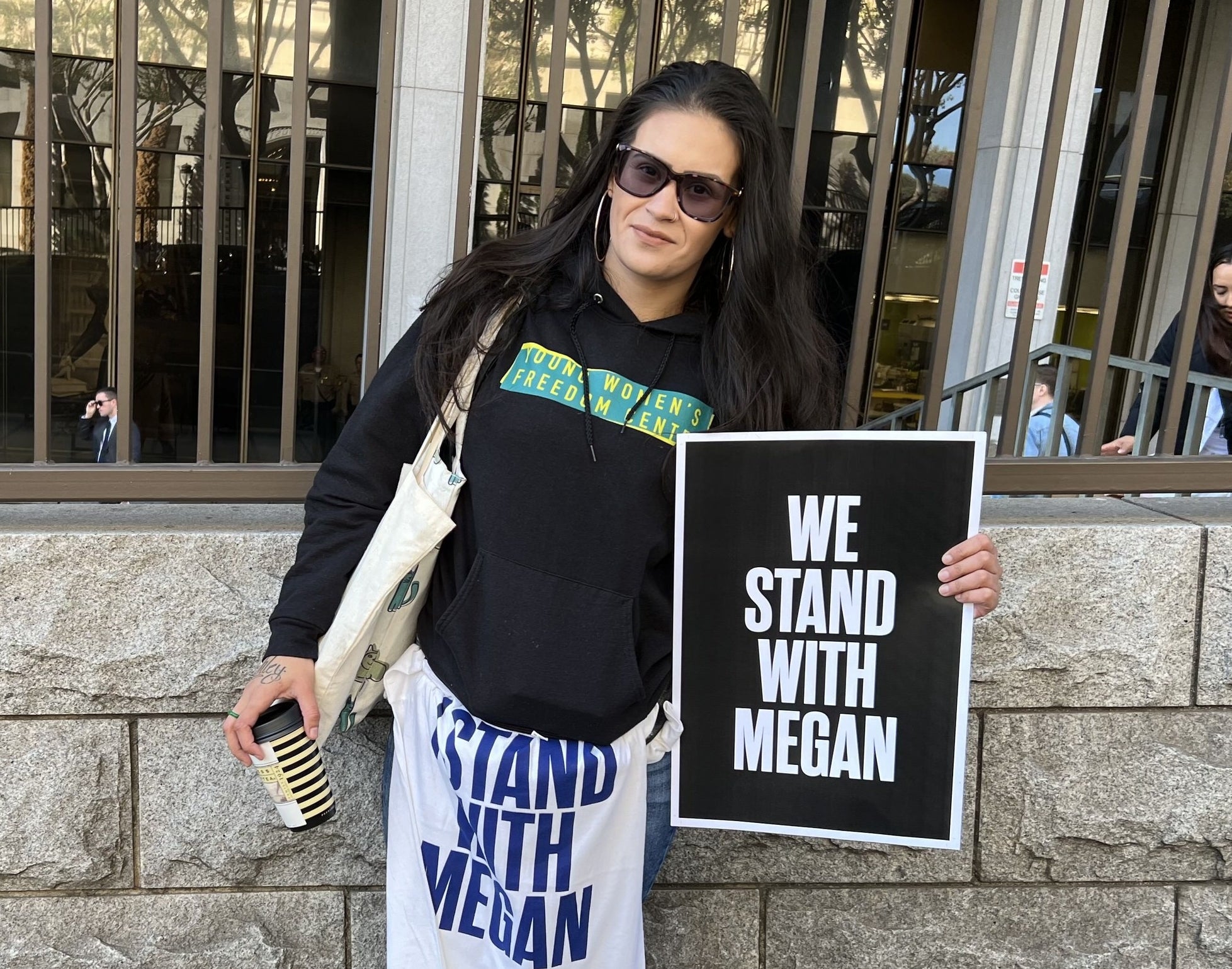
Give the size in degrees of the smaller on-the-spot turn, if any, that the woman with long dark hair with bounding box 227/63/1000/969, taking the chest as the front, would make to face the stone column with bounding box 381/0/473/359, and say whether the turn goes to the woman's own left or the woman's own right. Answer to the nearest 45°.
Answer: approximately 180°

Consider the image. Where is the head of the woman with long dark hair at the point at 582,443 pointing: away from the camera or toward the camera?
toward the camera

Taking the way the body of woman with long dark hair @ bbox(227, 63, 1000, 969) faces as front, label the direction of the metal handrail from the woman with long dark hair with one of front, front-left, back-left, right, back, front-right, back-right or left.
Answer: back-left

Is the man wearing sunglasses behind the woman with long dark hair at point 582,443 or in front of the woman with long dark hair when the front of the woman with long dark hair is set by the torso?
behind

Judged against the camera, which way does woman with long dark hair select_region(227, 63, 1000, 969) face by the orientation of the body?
toward the camera

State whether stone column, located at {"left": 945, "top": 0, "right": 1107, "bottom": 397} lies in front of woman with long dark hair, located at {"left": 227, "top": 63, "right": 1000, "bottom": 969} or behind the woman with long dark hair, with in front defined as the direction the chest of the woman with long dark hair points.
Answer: behind

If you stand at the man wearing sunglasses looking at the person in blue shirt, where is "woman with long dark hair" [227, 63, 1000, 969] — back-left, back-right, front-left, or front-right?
front-right
